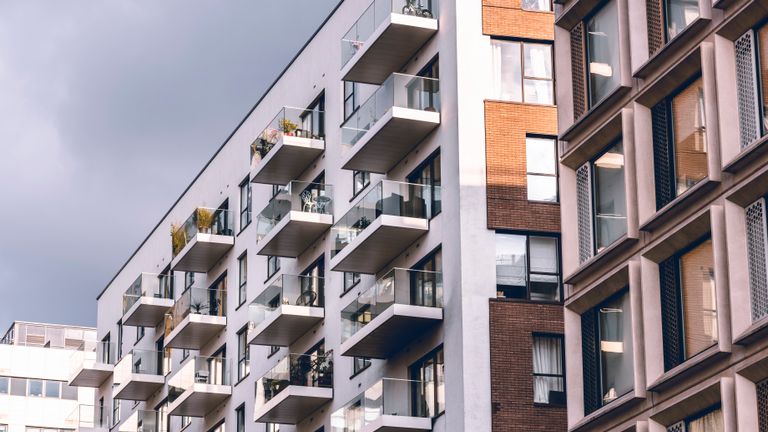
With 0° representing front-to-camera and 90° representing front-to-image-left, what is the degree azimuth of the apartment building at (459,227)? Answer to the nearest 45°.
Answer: approximately 45°

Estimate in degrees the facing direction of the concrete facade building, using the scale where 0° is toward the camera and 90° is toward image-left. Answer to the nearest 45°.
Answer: approximately 45°
